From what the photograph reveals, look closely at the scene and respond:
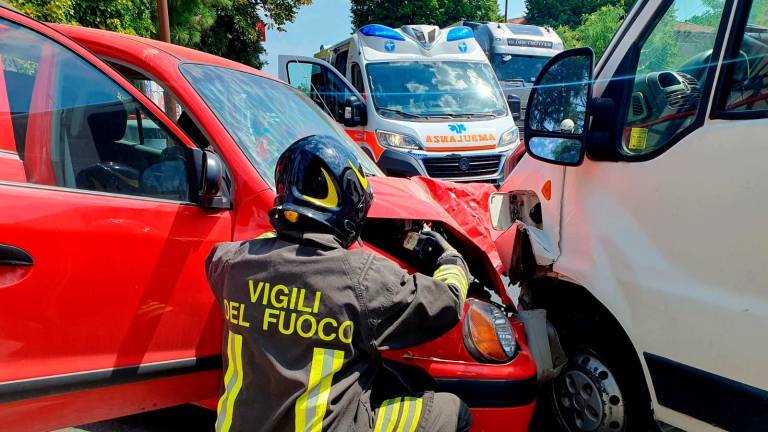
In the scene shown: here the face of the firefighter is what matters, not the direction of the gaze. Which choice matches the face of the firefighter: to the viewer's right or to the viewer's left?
to the viewer's right

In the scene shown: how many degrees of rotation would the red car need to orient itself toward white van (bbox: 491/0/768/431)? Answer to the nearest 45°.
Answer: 0° — it already faces it

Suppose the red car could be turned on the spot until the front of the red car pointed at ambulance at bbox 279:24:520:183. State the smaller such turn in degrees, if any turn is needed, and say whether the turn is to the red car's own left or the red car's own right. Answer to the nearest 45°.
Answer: approximately 45° to the red car's own left

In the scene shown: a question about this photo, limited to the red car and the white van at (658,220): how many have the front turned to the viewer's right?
1

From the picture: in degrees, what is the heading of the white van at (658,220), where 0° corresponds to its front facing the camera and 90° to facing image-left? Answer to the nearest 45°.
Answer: approximately 135°

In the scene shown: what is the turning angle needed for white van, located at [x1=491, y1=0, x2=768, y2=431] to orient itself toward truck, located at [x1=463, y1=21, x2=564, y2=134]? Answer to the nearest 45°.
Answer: approximately 45° to its right

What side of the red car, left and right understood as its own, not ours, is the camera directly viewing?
right

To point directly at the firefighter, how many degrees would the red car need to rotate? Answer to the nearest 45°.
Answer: approximately 45° to its right

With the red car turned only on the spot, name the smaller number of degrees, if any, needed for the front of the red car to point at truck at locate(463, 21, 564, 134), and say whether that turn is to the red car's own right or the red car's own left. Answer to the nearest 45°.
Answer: approximately 45° to the red car's own left

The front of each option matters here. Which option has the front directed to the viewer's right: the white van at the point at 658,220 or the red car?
the red car
